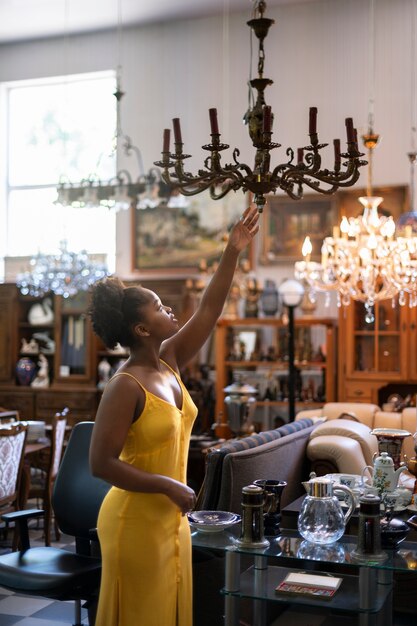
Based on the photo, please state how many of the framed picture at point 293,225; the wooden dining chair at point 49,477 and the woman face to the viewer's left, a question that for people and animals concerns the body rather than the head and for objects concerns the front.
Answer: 1

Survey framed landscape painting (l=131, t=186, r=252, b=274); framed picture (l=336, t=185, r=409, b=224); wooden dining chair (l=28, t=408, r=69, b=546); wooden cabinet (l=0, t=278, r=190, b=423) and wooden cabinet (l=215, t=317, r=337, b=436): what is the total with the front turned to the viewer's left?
1

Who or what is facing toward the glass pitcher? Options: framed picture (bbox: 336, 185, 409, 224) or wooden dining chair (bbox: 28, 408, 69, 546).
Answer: the framed picture

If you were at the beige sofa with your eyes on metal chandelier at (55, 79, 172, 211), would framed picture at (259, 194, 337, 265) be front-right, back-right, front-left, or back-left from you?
front-right

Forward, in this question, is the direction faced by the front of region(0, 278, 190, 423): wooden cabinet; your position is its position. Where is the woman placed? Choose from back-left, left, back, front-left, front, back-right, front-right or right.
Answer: front

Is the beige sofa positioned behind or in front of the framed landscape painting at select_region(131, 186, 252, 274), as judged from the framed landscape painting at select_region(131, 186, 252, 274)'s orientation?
in front

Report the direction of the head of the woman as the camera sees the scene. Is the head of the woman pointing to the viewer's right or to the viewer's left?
to the viewer's right

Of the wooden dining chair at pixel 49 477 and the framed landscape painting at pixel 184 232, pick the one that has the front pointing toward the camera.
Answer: the framed landscape painting

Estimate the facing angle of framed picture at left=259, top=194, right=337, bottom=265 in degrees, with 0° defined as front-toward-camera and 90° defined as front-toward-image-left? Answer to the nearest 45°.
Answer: approximately 0°

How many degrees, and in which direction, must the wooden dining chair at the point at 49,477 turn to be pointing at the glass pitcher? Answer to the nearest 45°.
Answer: approximately 90° to its left

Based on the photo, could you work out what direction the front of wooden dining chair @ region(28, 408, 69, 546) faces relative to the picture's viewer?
facing to the left of the viewer

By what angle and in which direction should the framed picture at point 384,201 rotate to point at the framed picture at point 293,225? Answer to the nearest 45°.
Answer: approximately 90° to its right

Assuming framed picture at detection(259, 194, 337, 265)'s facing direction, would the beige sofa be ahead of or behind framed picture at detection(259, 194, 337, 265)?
ahead

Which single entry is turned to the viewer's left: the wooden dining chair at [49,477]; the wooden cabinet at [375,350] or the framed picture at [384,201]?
the wooden dining chair

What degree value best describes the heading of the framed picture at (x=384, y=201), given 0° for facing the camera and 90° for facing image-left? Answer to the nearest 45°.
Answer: approximately 0°

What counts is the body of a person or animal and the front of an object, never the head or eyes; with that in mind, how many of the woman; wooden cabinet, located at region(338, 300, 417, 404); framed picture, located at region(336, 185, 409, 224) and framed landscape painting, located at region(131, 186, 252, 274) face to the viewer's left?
0

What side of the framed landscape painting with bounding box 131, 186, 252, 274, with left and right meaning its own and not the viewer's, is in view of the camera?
front

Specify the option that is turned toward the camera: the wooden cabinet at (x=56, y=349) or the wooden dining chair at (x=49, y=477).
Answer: the wooden cabinet

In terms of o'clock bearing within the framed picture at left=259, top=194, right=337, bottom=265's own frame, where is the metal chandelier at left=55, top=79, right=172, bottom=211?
The metal chandelier is roughly at 1 o'clock from the framed picture.
